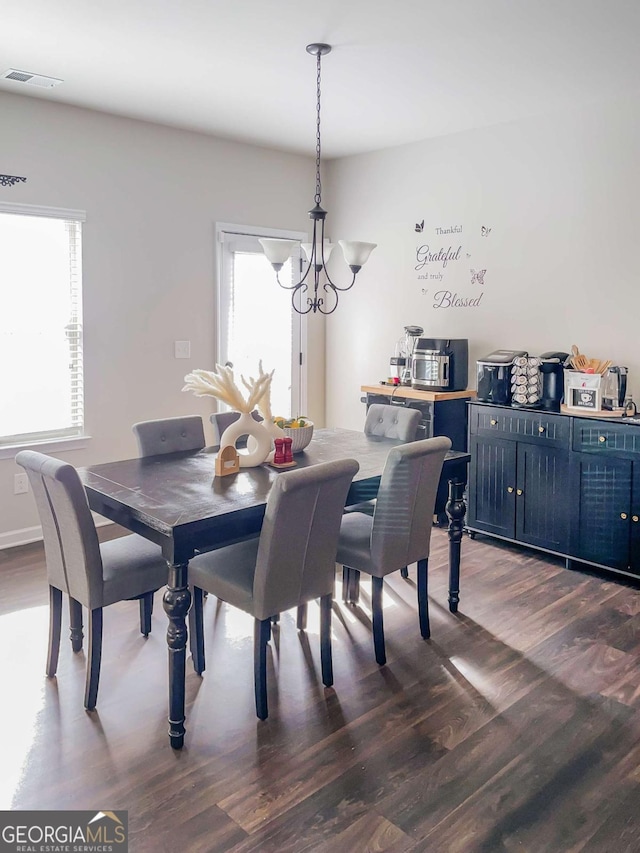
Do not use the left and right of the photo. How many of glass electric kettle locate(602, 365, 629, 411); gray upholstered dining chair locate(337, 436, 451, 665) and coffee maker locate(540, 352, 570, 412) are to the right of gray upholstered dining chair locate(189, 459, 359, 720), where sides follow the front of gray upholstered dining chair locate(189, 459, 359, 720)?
3

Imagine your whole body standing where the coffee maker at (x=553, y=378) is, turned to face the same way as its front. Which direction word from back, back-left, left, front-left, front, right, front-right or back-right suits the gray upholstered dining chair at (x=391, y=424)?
front

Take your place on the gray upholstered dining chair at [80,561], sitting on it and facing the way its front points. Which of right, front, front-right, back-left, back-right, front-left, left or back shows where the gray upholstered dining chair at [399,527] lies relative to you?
front-right

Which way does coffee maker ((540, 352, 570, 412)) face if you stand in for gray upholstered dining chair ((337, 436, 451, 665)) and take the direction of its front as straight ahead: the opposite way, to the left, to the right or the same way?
to the left

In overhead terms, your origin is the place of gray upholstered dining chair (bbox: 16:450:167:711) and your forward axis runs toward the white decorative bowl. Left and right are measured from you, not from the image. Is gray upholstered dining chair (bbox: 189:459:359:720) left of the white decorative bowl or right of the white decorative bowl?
right

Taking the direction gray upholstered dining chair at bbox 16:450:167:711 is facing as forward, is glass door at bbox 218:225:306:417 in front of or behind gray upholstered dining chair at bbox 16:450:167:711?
in front

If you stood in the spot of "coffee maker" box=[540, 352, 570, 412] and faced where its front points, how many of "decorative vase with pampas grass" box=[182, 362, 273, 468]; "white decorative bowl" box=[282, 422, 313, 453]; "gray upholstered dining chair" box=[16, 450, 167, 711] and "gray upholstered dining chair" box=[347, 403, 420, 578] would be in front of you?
4

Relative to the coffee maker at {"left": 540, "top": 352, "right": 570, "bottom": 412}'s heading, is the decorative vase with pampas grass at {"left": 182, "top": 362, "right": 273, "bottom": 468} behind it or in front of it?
in front

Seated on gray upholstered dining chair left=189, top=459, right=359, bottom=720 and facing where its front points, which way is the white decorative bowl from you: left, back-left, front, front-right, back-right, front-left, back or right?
front-right

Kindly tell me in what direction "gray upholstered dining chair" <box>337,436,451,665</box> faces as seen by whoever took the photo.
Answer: facing away from the viewer and to the left of the viewer

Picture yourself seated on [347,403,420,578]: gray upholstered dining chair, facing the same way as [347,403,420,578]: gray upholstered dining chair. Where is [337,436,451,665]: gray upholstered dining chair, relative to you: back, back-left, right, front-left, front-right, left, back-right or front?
front-left

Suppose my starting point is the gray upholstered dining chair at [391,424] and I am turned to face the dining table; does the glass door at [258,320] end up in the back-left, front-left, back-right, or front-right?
back-right

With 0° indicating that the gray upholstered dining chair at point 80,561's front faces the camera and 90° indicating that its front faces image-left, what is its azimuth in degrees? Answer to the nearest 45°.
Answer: approximately 225°

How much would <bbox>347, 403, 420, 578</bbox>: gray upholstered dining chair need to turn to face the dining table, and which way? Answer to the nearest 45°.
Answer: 0° — it already faces it

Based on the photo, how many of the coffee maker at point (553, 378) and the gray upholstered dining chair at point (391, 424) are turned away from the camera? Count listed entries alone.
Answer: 0

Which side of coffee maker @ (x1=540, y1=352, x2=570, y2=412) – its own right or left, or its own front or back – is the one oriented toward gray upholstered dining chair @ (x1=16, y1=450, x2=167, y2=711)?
front
